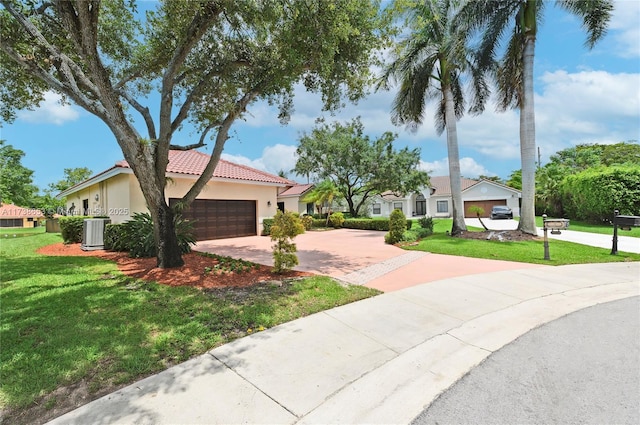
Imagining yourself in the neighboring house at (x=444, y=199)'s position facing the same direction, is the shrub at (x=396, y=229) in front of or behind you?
in front

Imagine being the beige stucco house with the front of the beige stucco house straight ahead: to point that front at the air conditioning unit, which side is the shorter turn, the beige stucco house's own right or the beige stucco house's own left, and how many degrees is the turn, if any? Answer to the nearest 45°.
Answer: approximately 90° to the beige stucco house's own right

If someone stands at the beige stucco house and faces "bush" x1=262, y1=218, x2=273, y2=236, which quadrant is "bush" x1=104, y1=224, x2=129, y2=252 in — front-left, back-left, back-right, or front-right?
back-right

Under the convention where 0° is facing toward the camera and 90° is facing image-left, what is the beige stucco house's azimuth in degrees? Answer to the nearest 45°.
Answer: approximately 315°

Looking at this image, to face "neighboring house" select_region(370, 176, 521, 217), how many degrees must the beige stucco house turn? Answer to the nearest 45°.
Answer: approximately 45° to its left

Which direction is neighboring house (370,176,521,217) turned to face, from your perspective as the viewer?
facing the viewer

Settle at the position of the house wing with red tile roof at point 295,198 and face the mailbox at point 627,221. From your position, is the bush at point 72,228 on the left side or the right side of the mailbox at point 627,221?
right

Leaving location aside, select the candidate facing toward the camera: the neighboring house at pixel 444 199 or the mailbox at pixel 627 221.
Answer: the neighboring house
